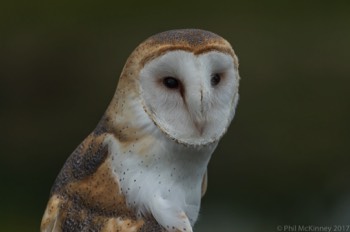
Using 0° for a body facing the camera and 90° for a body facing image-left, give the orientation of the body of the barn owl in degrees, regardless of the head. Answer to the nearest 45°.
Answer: approximately 315°
